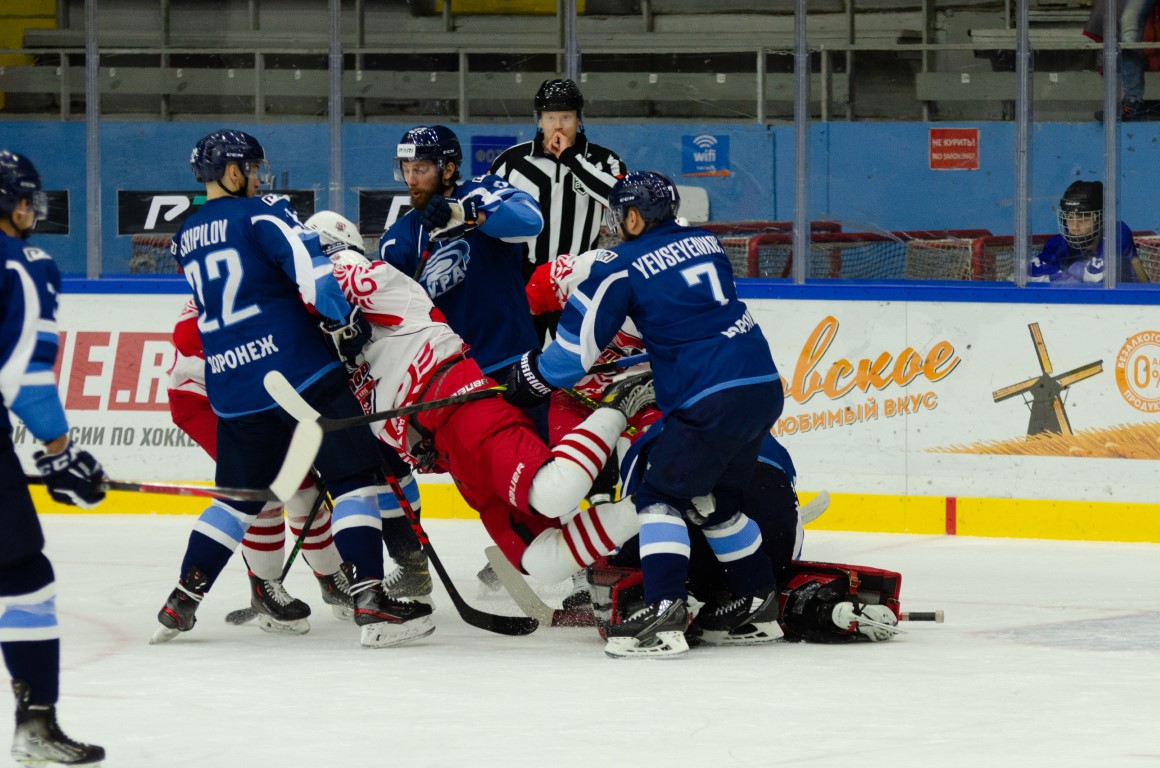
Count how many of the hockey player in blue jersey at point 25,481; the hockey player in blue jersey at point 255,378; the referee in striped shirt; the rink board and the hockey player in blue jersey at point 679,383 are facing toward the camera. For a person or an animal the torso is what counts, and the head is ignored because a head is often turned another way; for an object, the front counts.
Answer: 2

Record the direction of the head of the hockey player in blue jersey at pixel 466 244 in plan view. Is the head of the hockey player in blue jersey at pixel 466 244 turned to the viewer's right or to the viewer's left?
to the viewer's left

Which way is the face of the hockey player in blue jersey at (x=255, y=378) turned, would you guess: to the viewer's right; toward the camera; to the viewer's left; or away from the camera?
to the viewer's right

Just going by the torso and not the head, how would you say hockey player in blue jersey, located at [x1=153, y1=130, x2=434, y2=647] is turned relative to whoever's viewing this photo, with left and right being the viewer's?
facing away from the viewer and to the right of the viewer

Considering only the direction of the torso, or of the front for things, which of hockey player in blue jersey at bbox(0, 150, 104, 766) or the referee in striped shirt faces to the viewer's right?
the hockey player in blue jersey

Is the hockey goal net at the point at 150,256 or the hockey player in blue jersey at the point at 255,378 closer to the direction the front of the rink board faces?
the hockey player in blue jersey

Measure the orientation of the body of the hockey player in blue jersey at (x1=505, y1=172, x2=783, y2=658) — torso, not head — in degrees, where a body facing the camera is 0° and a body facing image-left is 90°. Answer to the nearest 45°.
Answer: approximately 135°

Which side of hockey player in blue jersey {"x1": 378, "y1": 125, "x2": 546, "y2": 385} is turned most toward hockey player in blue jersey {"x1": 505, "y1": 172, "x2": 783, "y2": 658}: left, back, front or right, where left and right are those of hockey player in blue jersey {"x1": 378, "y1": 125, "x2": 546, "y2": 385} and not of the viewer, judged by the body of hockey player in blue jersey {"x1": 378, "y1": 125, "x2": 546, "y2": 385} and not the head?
left

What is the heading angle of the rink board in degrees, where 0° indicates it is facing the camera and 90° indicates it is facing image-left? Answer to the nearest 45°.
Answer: approximately 0°
